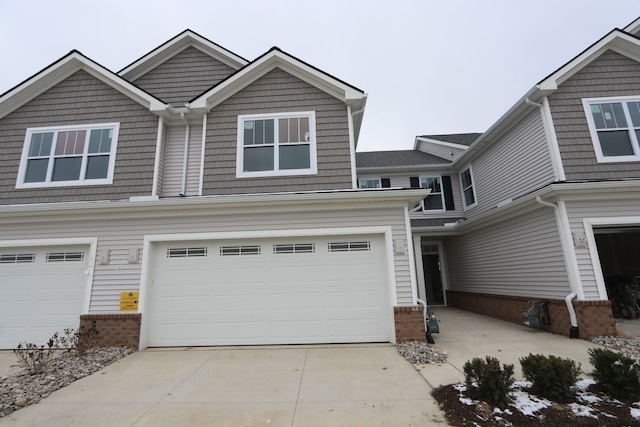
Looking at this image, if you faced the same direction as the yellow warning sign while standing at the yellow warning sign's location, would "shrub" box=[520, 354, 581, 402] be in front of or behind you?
in front

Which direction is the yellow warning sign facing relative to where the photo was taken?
toward the camera

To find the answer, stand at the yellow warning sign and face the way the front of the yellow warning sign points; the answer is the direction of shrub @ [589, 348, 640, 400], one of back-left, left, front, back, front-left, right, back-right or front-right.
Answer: front-left

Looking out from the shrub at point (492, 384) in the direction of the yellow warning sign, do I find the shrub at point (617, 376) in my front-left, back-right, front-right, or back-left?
back-right

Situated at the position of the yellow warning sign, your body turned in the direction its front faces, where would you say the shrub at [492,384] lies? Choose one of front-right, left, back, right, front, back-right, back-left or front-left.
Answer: front-left
